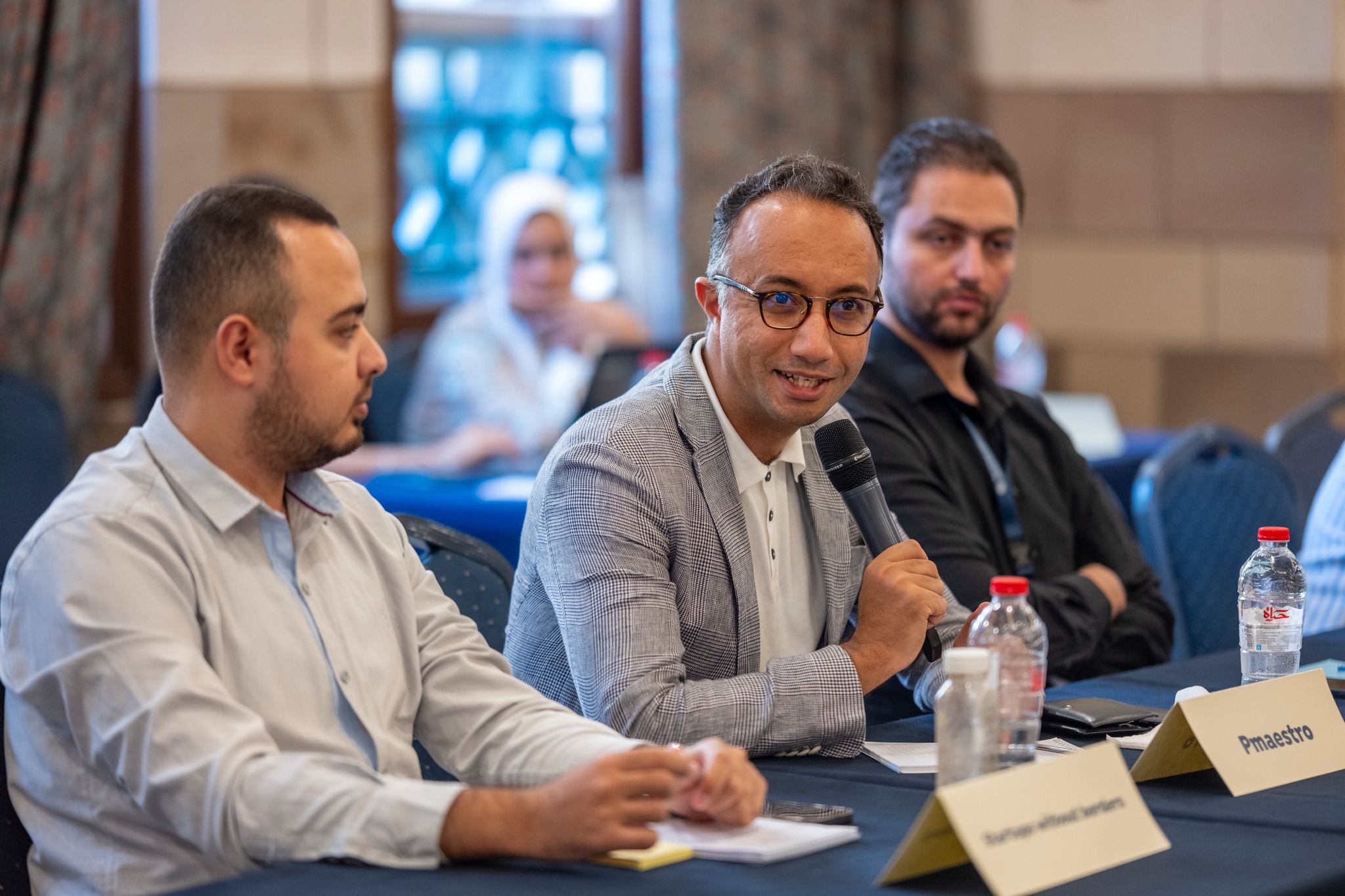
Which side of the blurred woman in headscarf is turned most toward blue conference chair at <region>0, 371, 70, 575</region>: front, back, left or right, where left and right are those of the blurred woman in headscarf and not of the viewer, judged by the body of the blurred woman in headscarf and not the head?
right

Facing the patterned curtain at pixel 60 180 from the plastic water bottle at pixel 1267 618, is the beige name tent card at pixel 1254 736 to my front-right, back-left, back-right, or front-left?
back-left

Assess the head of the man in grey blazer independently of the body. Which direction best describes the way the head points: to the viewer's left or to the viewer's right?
to the viewer's right
